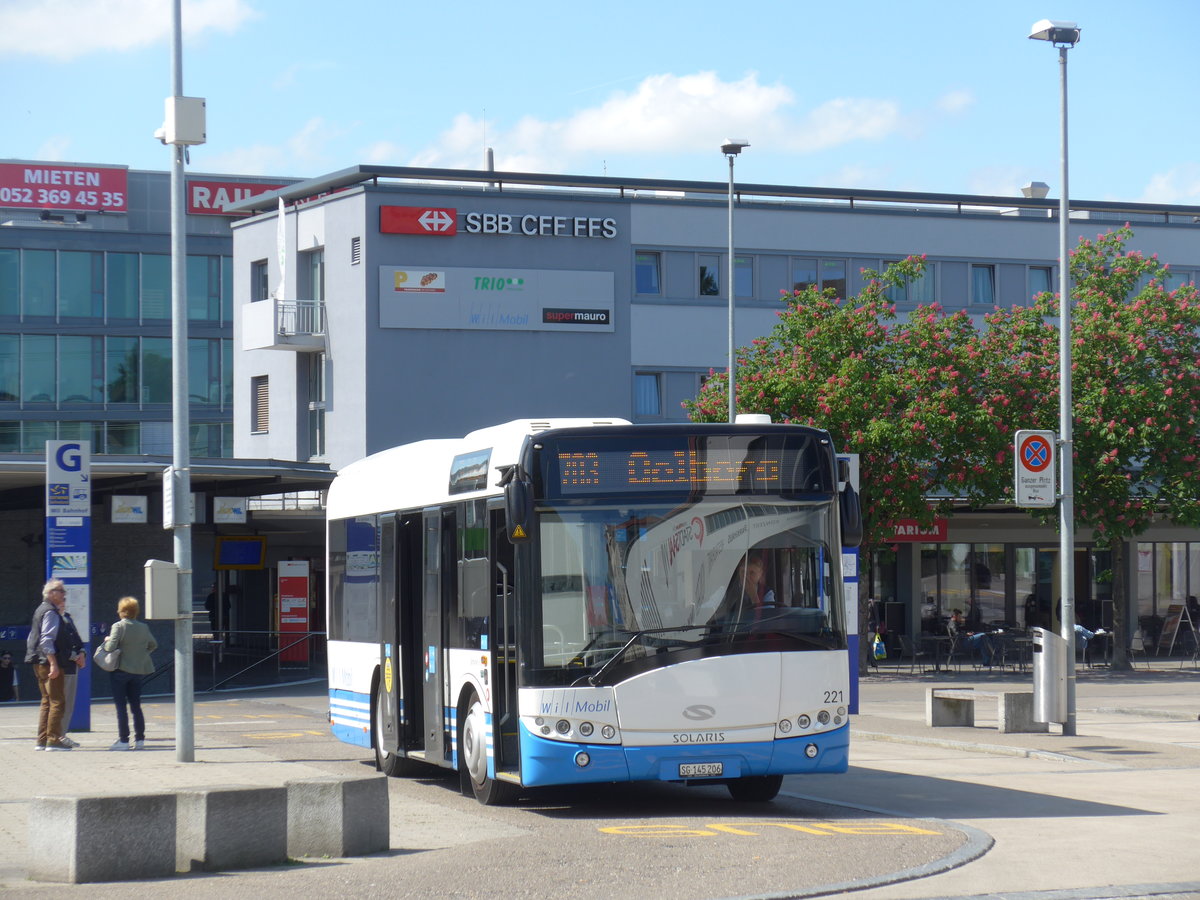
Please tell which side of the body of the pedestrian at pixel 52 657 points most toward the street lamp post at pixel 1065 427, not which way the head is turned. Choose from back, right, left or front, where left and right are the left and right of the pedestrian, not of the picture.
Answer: front

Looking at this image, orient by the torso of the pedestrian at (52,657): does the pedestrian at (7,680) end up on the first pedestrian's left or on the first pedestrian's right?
on the first pedestrian's left

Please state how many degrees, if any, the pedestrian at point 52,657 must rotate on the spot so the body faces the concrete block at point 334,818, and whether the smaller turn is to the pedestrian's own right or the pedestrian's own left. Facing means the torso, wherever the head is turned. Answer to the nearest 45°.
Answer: approximately 90° to the pedestrian's own right

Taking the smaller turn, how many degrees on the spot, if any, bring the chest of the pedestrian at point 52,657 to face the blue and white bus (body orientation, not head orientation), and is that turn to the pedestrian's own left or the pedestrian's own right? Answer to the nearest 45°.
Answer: approximately 45° to the pedestrian's own right

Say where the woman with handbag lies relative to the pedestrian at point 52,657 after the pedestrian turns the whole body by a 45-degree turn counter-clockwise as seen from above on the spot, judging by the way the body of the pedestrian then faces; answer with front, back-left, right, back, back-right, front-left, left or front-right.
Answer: front-right

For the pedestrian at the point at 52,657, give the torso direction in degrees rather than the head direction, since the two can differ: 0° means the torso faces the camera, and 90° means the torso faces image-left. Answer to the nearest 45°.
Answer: approximately 270°

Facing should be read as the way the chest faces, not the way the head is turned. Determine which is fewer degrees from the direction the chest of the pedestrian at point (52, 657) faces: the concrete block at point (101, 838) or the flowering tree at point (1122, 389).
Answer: the flowering tree

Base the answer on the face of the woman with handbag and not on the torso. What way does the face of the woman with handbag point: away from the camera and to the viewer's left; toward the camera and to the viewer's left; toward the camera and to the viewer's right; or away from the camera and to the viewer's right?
away from the camera and to the viewer's left

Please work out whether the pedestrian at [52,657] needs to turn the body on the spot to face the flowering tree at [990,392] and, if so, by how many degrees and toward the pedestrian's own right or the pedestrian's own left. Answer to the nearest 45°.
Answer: approximately 45° to the pedestrian's own left

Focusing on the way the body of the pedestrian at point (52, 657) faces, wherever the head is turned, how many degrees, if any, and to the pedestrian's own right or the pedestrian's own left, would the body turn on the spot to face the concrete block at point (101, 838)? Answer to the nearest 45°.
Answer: approximately 90° to the pedestrian's own right

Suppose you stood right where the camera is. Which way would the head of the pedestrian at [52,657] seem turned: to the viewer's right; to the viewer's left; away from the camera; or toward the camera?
to the viewer's right

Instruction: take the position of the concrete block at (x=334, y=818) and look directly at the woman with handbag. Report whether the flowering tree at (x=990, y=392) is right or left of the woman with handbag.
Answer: right

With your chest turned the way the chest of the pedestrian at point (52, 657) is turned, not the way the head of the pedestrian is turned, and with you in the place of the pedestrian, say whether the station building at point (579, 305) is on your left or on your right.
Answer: on your left
